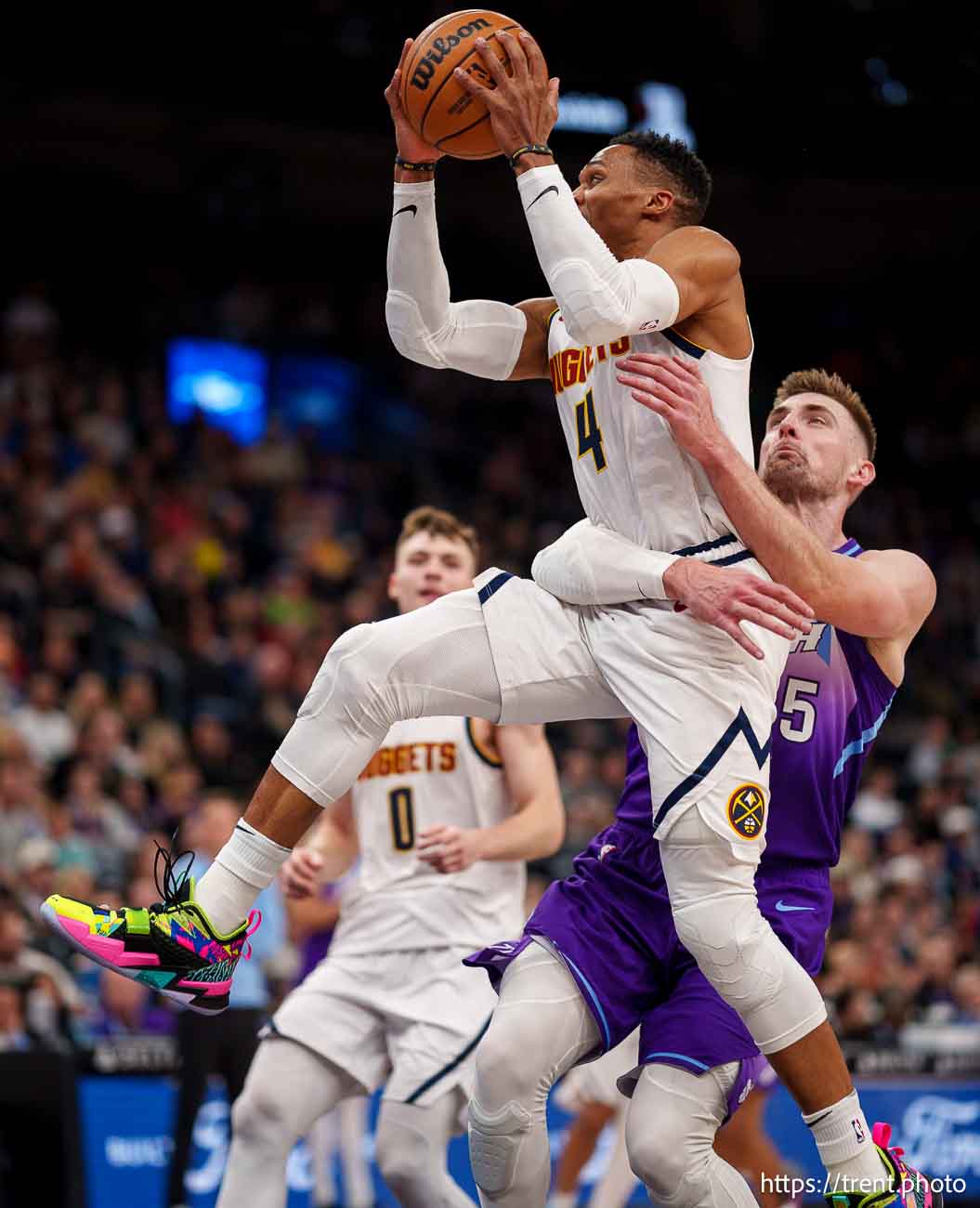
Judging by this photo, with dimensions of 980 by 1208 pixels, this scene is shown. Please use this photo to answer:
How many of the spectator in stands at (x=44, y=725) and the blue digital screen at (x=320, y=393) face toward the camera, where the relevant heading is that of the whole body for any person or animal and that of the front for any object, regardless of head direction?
2

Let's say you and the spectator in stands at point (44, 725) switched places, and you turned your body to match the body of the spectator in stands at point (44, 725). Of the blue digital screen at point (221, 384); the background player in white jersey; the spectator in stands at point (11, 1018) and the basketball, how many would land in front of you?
3

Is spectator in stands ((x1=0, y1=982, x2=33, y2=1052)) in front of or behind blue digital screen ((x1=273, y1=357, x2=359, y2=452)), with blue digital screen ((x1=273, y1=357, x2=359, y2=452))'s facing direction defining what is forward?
in front

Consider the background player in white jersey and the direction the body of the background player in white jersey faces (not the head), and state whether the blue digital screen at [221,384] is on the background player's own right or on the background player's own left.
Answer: on the background player's own right

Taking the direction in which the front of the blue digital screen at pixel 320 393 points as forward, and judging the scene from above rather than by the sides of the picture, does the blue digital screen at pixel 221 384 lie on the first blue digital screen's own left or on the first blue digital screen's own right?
on the first blue digital screen's own right

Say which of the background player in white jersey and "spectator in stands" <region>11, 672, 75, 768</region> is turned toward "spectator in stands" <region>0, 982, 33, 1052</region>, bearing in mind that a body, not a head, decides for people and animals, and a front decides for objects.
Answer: "spectator in stands" <region>11, 672, 75, 768</region>

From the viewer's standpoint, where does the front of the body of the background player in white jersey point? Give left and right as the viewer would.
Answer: facing the viewer and to the left of the viewer

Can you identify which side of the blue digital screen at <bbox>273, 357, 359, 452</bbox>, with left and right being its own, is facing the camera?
front

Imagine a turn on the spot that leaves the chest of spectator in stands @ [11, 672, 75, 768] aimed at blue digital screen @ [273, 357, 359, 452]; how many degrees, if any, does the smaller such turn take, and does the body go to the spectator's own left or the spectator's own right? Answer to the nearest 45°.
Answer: approximately 135° to the spectator's own left

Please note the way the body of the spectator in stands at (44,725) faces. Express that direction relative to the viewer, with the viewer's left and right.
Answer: facing the viewer

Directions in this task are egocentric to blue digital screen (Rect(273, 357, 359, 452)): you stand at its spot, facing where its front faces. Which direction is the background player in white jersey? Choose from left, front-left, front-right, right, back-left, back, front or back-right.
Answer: front

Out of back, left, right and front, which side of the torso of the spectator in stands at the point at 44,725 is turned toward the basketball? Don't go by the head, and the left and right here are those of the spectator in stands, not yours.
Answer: front

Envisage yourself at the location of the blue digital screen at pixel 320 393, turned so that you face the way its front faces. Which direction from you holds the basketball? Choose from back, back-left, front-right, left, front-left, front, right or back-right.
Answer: front

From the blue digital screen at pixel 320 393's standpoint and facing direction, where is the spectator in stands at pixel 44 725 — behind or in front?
in front
